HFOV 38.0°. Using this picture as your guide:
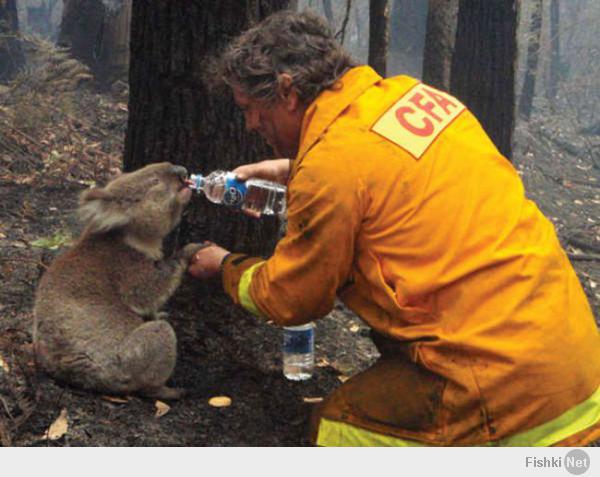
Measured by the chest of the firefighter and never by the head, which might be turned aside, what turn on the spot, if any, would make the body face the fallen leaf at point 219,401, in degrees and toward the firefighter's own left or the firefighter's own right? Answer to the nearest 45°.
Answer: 0° — they already face it

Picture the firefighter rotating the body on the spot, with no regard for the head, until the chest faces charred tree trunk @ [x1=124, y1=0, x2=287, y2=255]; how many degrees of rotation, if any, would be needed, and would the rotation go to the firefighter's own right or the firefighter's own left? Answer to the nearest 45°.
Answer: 0° — they already face it

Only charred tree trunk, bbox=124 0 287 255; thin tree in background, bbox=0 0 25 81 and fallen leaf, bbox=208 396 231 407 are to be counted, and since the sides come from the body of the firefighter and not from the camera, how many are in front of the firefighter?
3

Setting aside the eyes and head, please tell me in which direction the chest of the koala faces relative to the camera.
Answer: to the viewer's right

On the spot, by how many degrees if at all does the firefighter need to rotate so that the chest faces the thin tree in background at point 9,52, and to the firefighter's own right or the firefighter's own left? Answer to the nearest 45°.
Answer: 0° — they already face it

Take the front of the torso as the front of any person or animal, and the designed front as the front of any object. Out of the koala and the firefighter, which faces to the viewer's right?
the koala

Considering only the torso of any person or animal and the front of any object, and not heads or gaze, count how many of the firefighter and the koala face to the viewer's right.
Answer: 1

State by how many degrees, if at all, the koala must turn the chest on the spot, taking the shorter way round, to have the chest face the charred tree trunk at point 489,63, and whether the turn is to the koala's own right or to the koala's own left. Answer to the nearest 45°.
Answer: approximately 45° to the koala's own left

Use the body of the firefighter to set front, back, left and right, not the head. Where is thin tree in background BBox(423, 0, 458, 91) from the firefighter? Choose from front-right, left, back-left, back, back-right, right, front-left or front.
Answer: front-right

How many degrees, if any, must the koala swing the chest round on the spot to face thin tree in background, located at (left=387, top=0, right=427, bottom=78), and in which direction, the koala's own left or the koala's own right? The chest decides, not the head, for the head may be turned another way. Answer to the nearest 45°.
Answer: approximately 45° to the koala's own left

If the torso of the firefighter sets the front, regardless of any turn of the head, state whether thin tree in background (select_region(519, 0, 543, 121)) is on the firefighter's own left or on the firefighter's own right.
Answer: on the firefighter's own right

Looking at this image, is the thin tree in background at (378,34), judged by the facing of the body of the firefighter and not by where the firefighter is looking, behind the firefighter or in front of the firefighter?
in front

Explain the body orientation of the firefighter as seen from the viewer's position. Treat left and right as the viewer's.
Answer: facing away from the viewer and to the left of the viewer

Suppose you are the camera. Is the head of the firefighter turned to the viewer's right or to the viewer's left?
to the viewer's left

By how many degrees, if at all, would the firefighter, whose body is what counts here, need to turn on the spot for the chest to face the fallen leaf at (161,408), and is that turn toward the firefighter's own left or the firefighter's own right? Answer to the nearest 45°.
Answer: approximately 45° to the firefighter's own left
